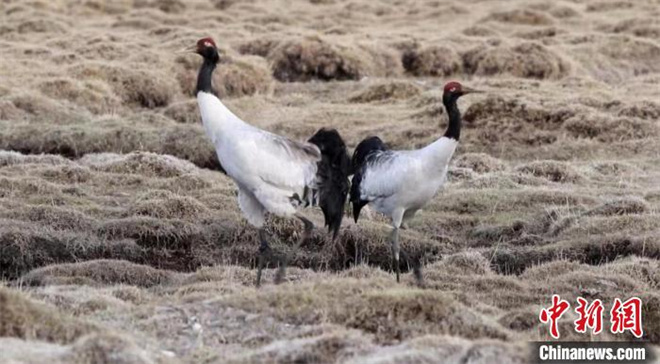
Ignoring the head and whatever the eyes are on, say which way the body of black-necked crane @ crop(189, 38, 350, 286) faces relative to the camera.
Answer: to the viewer's left

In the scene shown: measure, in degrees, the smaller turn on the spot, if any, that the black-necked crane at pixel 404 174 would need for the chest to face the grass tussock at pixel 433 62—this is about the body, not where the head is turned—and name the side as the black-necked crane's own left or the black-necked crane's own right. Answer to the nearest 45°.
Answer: approximately 90° to the black-necked crane's own left

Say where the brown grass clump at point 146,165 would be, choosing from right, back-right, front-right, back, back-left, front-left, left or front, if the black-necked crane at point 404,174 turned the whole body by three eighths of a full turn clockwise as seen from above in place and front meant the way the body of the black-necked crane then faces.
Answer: right

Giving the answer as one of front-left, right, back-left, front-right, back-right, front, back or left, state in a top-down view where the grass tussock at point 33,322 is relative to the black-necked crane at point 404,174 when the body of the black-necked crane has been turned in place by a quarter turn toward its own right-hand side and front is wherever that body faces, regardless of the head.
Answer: front-right

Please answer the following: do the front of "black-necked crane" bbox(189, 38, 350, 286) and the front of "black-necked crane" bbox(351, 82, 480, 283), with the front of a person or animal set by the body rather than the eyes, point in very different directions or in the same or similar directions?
very different directions

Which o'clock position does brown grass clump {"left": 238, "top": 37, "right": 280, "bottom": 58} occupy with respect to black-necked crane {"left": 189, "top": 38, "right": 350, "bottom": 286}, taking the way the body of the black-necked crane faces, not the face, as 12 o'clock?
The brown grass clump is roughly at 3 o'clock from the black-necked crane.

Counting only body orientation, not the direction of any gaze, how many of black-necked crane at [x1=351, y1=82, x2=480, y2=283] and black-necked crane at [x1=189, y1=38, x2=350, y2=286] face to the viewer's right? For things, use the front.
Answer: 1

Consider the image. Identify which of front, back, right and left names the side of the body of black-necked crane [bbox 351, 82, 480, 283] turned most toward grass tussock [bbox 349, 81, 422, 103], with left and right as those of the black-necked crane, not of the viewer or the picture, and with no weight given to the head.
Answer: left

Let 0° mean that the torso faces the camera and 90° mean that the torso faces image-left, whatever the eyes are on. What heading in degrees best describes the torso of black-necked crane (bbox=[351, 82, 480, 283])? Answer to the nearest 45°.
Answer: approximately 270°
